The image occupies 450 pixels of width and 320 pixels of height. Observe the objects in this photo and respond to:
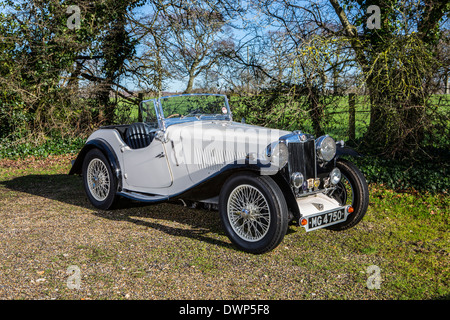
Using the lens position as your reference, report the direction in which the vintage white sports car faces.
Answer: facing the viewer and to the right of the viewer

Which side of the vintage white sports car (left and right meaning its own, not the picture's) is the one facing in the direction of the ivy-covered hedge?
left
